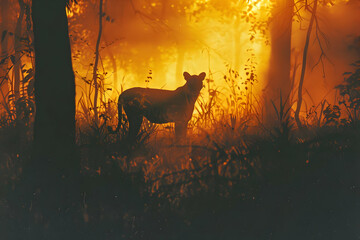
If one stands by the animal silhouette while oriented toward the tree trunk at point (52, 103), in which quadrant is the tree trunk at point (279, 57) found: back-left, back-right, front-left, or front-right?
back-left

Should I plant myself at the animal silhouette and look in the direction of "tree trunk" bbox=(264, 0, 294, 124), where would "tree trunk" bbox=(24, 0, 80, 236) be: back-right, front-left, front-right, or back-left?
back-right

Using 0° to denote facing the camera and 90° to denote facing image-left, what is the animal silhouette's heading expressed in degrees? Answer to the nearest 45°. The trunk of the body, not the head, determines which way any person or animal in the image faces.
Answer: approximately 270°

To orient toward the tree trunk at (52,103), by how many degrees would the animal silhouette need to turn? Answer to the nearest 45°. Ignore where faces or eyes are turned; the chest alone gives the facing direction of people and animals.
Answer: approximately 135° to its right

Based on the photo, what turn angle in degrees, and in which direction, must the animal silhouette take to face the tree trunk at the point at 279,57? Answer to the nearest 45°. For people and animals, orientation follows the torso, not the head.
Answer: approximately 45° to its left
